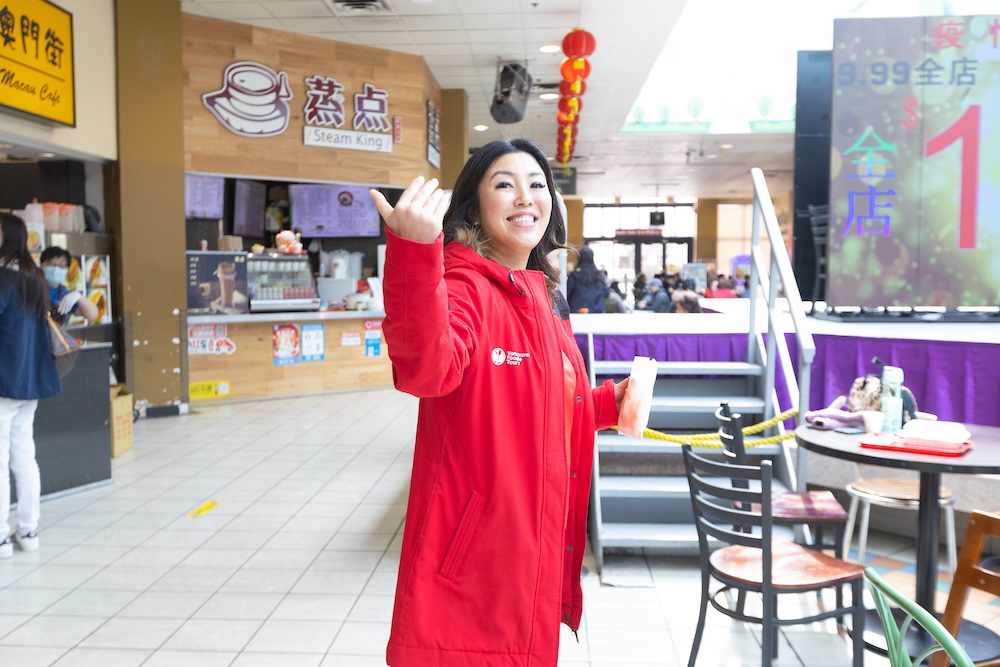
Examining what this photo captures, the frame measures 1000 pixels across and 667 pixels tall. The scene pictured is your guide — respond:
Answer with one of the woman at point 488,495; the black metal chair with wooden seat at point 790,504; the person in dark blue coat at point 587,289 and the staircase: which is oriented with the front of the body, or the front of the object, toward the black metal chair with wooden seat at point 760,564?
the staircase

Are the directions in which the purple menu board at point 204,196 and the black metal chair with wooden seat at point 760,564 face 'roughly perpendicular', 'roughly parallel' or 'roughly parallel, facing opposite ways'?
roughly perpendicular

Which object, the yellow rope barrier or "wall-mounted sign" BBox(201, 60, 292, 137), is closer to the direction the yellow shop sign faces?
the yellow rope barrier

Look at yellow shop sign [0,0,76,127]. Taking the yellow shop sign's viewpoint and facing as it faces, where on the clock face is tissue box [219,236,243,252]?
The tissue box is roughly at 9 o'clock from the yellow shop sign.

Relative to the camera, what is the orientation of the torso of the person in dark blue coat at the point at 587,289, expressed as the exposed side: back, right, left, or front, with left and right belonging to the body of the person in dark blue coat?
back

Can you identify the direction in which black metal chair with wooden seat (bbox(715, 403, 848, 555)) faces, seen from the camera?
facing to the right of the viewer

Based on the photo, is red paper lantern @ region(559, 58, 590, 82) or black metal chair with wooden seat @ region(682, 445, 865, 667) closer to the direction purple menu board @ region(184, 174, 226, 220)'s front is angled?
the black metal chair with wooden seat
